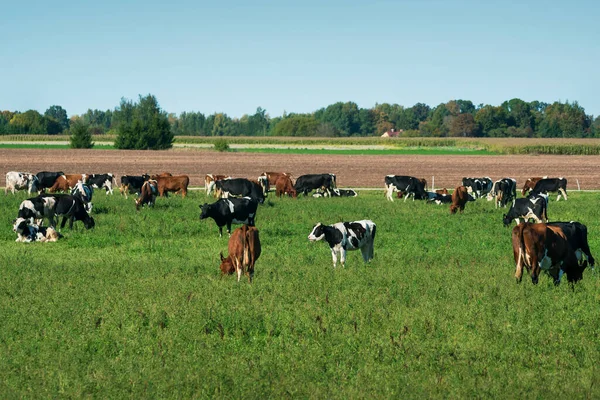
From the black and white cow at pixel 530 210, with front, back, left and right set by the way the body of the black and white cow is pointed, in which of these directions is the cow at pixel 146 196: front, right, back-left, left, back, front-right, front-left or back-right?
front

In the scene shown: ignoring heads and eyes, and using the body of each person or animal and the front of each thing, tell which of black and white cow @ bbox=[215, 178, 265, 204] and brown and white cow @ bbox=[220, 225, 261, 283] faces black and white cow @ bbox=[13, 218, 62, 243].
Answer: the brown and white cow

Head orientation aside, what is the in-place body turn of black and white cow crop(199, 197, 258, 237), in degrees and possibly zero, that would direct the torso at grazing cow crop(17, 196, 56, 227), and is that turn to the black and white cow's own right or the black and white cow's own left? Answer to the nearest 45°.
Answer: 0° — it already faces it

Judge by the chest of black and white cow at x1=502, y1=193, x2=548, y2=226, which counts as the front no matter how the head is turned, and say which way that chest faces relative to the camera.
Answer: to the viewer's left

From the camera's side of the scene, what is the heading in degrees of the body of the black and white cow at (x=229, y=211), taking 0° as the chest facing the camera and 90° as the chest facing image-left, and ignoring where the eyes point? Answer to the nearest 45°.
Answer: approximately 90°

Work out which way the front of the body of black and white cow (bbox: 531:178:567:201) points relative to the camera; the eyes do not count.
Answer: to the viewer's left

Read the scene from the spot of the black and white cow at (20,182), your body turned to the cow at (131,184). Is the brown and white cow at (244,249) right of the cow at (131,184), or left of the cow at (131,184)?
right

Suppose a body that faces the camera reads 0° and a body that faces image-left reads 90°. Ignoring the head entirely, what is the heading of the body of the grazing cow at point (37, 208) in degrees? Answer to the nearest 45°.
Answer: approximately 270°
